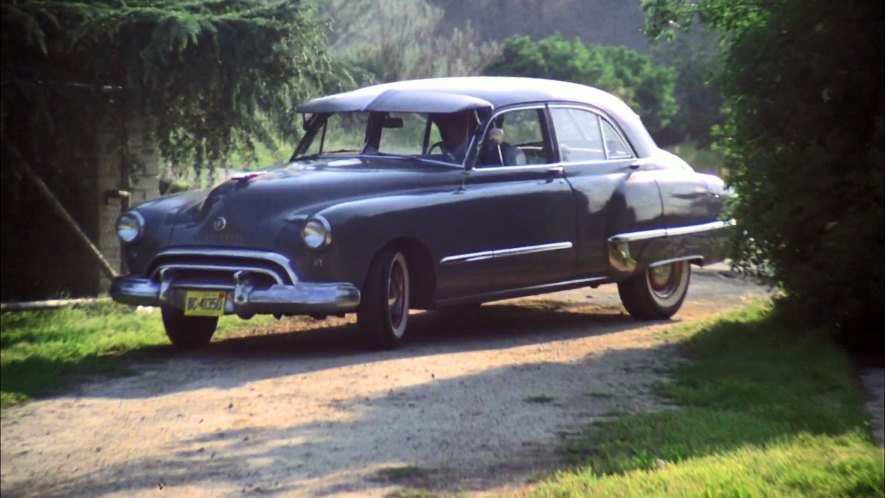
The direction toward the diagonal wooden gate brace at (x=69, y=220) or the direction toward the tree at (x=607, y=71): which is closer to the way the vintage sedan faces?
the diagonal wooden gate brace

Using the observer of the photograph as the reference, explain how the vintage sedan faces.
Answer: facing the viewer and to the left of the viewer

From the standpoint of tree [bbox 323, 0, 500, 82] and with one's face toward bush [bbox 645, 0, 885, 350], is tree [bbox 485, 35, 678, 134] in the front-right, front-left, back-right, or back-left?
front-left
